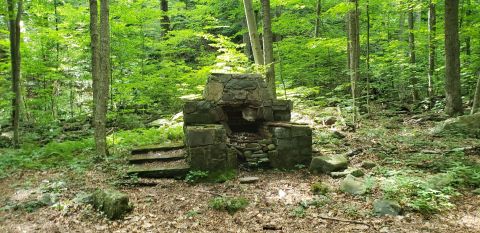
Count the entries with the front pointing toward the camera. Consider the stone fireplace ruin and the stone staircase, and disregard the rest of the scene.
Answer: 2

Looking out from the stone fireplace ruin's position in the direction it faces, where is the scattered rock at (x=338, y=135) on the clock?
The scattered rock is roughly at 8 o'clock from the stone fireplace ruin.

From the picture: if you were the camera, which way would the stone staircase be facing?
facing the viewer

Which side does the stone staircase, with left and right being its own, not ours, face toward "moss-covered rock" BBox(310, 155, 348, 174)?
left

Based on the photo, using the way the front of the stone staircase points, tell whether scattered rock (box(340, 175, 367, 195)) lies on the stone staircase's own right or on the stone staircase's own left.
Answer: on the stone staircase's own left

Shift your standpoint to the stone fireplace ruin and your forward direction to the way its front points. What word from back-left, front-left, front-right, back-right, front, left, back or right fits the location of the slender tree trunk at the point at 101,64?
right

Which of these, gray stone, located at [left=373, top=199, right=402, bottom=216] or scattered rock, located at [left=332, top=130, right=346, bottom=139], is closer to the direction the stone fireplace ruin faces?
the gray stone

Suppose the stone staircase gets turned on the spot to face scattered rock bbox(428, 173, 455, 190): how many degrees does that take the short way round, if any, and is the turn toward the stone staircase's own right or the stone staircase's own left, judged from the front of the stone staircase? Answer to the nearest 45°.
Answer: approximately 45° to the stone staircase's own left

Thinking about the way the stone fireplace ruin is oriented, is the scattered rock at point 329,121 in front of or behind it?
behind

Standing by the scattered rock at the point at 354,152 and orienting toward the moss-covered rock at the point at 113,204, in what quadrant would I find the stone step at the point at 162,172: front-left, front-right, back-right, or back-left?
front-right

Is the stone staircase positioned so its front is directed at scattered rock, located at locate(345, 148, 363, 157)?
no

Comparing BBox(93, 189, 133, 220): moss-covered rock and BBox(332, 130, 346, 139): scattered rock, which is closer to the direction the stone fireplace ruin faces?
the moss-covered rock

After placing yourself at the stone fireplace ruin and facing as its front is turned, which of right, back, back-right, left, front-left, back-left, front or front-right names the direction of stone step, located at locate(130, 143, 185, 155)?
right

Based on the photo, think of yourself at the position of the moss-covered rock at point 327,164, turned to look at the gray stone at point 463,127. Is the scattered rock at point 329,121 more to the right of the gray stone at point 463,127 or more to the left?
left

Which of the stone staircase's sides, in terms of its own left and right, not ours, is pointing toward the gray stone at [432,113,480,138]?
left

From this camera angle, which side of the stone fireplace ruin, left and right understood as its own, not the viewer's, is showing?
front

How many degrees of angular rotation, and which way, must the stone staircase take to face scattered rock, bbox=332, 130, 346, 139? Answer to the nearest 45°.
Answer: approximately 90° to its left

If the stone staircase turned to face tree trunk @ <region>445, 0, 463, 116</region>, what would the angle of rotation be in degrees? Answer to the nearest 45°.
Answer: approximately 90° to its left

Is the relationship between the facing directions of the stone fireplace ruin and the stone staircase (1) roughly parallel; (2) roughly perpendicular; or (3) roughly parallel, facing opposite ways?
roughly parallel
